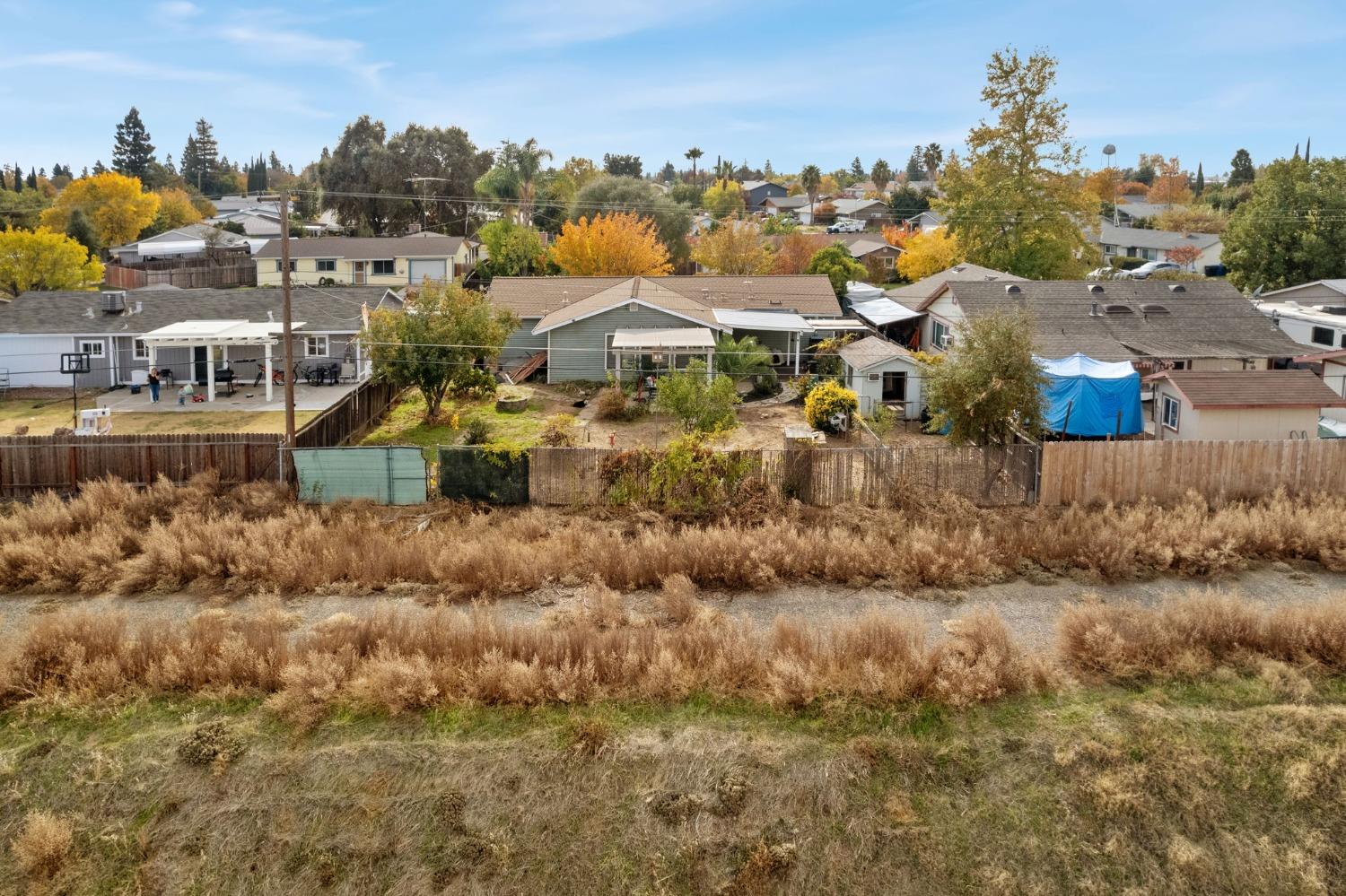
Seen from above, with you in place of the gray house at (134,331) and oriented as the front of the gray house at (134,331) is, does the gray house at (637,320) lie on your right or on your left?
on your right

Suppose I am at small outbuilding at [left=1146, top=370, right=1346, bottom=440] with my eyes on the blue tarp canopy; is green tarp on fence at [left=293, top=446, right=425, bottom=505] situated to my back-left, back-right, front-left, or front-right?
front-left

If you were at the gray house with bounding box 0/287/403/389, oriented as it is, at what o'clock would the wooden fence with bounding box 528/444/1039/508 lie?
The wooden fence is roughly at 5 o'clock from the gray house.

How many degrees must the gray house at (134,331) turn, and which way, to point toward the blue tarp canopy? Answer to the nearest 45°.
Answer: approximately 135° to its right

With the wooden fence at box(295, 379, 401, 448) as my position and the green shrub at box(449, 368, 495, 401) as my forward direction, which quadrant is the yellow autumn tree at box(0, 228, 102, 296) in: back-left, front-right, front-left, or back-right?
front-left

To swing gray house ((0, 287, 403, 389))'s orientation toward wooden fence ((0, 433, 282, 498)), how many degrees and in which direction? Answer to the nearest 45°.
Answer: approximately 180°

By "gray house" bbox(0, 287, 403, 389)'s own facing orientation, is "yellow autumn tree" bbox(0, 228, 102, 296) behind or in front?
in front

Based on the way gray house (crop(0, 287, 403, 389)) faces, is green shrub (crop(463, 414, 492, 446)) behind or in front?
behind

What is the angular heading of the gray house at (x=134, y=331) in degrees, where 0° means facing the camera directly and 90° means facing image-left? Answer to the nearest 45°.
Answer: approximately 180°

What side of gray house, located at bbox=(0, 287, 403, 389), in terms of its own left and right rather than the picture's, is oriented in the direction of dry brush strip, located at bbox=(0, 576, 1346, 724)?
back

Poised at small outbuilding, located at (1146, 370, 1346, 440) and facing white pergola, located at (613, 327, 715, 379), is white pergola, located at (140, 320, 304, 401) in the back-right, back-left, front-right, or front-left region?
front-left

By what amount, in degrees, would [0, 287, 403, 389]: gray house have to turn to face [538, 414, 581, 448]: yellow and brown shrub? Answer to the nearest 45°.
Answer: approximately 135° to its right
